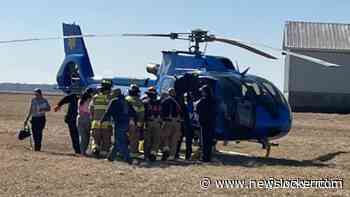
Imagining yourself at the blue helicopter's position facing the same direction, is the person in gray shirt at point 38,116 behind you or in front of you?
behind

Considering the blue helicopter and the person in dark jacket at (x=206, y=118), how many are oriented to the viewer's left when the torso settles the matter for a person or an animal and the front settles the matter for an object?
1

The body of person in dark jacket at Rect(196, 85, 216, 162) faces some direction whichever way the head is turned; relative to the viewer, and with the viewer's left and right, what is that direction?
facing to the left of the viewer

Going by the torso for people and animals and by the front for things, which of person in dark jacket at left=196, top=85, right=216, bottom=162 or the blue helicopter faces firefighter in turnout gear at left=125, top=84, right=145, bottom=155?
the person in dark jacket

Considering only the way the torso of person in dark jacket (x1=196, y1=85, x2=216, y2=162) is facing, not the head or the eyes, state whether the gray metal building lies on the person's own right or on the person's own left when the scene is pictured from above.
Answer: on the person's own right

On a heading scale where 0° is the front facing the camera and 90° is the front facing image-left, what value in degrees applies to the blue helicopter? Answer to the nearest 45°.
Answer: approximately 315°

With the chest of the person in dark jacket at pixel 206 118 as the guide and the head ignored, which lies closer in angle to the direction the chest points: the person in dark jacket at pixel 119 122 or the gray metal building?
the person in dark jacket

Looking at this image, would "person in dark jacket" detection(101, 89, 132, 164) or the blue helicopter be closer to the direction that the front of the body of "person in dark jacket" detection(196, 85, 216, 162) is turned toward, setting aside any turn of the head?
the person in dark jacket

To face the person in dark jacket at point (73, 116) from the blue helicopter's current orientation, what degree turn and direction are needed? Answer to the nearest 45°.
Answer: approximately 135° to its right

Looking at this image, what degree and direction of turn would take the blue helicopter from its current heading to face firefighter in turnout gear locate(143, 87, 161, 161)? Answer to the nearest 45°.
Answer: approximately 90° to its right

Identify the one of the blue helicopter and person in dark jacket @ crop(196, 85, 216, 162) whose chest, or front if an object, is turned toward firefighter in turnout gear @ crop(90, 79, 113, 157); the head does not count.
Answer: the person in dark jacket

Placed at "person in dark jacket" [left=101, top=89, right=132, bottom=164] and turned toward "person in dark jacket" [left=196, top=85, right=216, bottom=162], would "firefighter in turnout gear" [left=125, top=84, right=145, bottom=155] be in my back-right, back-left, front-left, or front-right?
front-left

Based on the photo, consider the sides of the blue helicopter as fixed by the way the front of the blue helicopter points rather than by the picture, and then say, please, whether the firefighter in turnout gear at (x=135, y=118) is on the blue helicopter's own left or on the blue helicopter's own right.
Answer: on the blue helicopter's own right

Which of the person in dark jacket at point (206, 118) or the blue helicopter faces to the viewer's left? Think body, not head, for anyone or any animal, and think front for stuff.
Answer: the person in dark jacket
